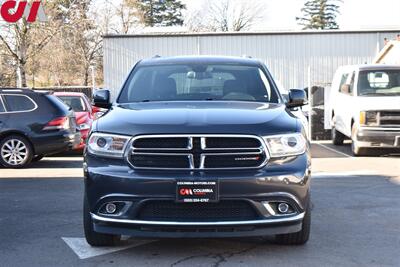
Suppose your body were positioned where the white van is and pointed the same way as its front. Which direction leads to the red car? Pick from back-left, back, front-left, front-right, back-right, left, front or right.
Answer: back-right

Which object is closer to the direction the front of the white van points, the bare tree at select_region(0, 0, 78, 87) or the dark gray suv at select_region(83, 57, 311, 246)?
the dark gray suv

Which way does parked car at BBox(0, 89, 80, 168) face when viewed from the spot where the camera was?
facing away from the viewer and to the left of the viewer

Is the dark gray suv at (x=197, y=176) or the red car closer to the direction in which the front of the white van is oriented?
the dark gray suv

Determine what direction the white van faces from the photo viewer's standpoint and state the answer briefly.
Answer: facing the viewer and to the right of the viewer

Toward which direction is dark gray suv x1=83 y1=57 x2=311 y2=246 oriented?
toward the camera

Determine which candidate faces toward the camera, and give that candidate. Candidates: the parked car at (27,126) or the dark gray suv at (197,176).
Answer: the dark gray suv

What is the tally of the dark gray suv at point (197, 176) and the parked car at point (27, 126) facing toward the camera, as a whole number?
1

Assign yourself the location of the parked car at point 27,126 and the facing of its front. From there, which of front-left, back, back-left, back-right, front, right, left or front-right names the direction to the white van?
back-right

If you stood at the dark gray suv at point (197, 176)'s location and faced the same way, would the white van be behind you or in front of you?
behind

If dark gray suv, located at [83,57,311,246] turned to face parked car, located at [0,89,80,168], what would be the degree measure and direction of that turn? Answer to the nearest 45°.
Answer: approximately 135° to its right

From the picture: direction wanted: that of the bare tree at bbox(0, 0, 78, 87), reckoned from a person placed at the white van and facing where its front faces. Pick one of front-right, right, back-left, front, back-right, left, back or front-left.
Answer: back

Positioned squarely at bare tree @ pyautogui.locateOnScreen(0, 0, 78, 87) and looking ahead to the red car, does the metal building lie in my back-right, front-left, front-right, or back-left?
front-left

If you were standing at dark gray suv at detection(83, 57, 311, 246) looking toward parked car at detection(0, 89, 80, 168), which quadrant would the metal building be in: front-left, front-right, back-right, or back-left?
front-right

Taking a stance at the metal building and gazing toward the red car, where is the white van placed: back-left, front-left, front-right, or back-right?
front-left
